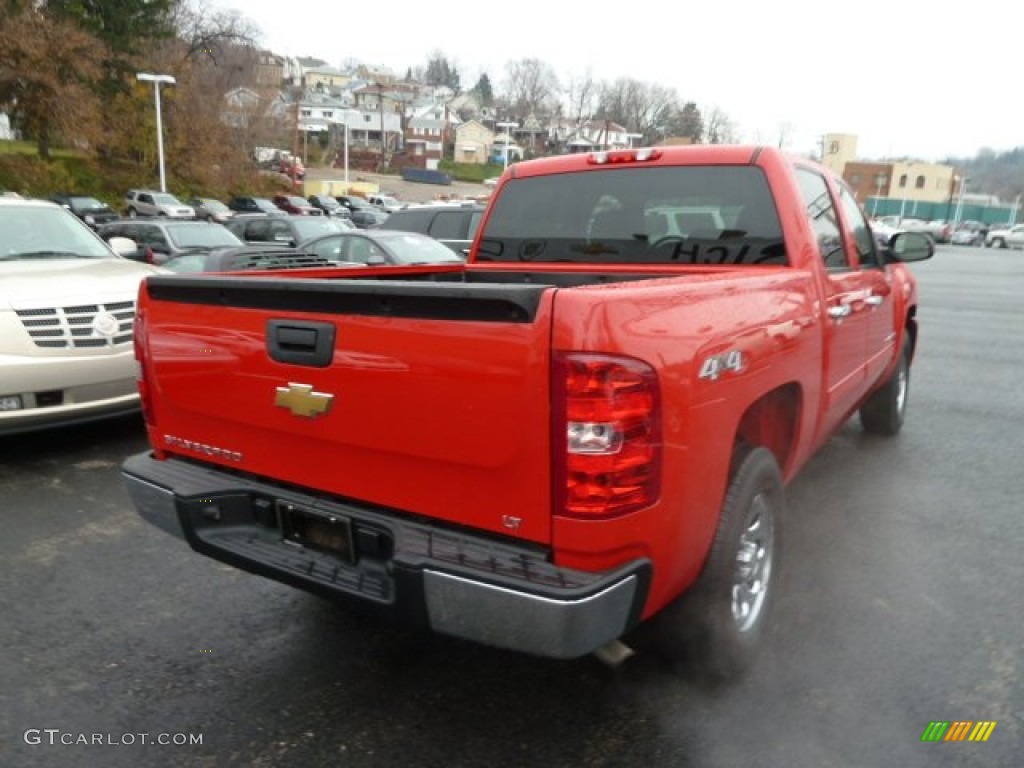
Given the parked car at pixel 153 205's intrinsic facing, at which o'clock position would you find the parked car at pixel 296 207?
the parked car at pixel 296 207 is roughly at 9 o'clock from the parked car at pixel 153 205.

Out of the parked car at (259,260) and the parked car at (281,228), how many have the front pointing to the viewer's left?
0

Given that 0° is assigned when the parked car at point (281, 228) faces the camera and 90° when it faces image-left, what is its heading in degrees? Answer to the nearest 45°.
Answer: approximately 315°

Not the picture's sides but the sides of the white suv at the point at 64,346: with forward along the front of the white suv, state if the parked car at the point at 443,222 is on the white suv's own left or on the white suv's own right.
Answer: on the white suv's own left

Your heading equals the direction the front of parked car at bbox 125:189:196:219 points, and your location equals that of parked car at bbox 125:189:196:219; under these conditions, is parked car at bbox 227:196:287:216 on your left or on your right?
on your left

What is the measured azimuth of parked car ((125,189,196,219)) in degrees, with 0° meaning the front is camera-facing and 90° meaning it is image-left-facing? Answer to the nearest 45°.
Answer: approximately 315°

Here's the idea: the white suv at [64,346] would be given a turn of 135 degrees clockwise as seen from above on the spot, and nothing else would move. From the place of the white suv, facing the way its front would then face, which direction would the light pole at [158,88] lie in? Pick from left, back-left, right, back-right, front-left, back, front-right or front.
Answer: right

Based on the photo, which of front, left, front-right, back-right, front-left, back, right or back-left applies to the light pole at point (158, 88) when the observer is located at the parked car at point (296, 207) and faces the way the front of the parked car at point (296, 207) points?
right

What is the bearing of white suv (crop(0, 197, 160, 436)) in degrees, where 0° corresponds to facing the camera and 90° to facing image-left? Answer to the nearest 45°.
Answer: approximately 315°
